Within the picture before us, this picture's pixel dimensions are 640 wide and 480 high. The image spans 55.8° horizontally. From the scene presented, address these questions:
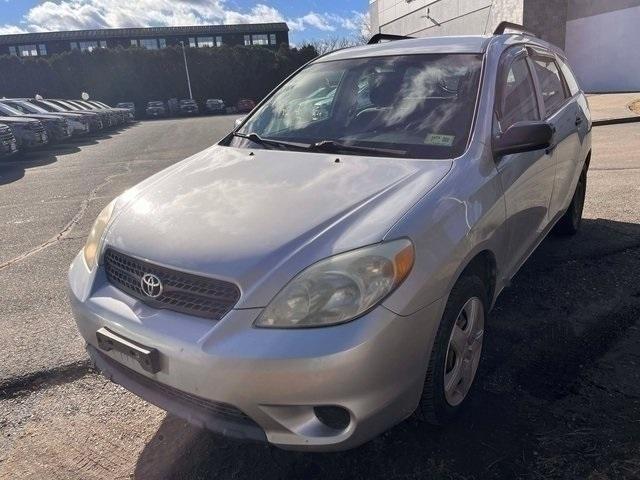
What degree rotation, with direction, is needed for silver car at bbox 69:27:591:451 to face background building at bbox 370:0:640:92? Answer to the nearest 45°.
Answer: approximately 180°

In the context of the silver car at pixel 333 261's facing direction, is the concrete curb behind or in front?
behind

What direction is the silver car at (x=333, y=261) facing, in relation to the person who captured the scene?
facing the viewer and to the left of the viewer
